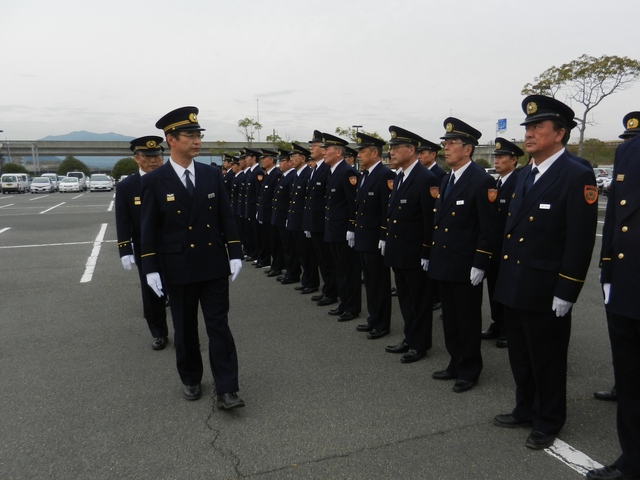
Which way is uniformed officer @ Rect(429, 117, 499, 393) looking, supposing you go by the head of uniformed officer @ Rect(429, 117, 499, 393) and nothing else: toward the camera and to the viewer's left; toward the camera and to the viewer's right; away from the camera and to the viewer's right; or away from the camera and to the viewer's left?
toward the camera and to the viewer's left

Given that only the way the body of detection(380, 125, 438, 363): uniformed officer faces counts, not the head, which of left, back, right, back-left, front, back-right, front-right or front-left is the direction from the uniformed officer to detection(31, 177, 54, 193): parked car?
right

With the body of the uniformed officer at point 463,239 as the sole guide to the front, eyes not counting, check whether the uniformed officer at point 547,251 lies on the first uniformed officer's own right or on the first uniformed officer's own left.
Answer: on the first uniformed officer's own left

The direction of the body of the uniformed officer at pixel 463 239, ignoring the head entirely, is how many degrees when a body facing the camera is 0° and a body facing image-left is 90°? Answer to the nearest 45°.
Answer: approximately 45°

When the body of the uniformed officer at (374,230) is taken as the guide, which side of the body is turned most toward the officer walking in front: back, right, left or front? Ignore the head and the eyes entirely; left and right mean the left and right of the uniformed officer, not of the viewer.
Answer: front

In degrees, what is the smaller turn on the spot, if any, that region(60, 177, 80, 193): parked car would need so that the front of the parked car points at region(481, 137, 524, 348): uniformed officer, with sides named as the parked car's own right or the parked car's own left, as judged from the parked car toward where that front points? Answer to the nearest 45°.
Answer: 0° — it already faces them

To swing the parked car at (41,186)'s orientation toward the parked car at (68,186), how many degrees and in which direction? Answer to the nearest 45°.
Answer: approximately 90° to its left

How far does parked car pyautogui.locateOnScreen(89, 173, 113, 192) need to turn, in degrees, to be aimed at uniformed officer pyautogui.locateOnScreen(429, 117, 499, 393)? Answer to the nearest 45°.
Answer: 0° — it already faces them

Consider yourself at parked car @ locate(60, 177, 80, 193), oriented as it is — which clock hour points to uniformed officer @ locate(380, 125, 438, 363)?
The uniformed officer is roughly at 12 o'clock from the parked car.

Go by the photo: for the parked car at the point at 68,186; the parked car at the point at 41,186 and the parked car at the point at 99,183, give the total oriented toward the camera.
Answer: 3

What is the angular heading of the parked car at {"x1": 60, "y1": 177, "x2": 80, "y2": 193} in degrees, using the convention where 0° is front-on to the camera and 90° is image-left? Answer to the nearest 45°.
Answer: approximately 0°

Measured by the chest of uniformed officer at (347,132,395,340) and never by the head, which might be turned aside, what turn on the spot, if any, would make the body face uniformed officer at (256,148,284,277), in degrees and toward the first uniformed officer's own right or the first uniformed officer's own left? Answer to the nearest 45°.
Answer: approximately 90° to the first uniformed officer's own right
